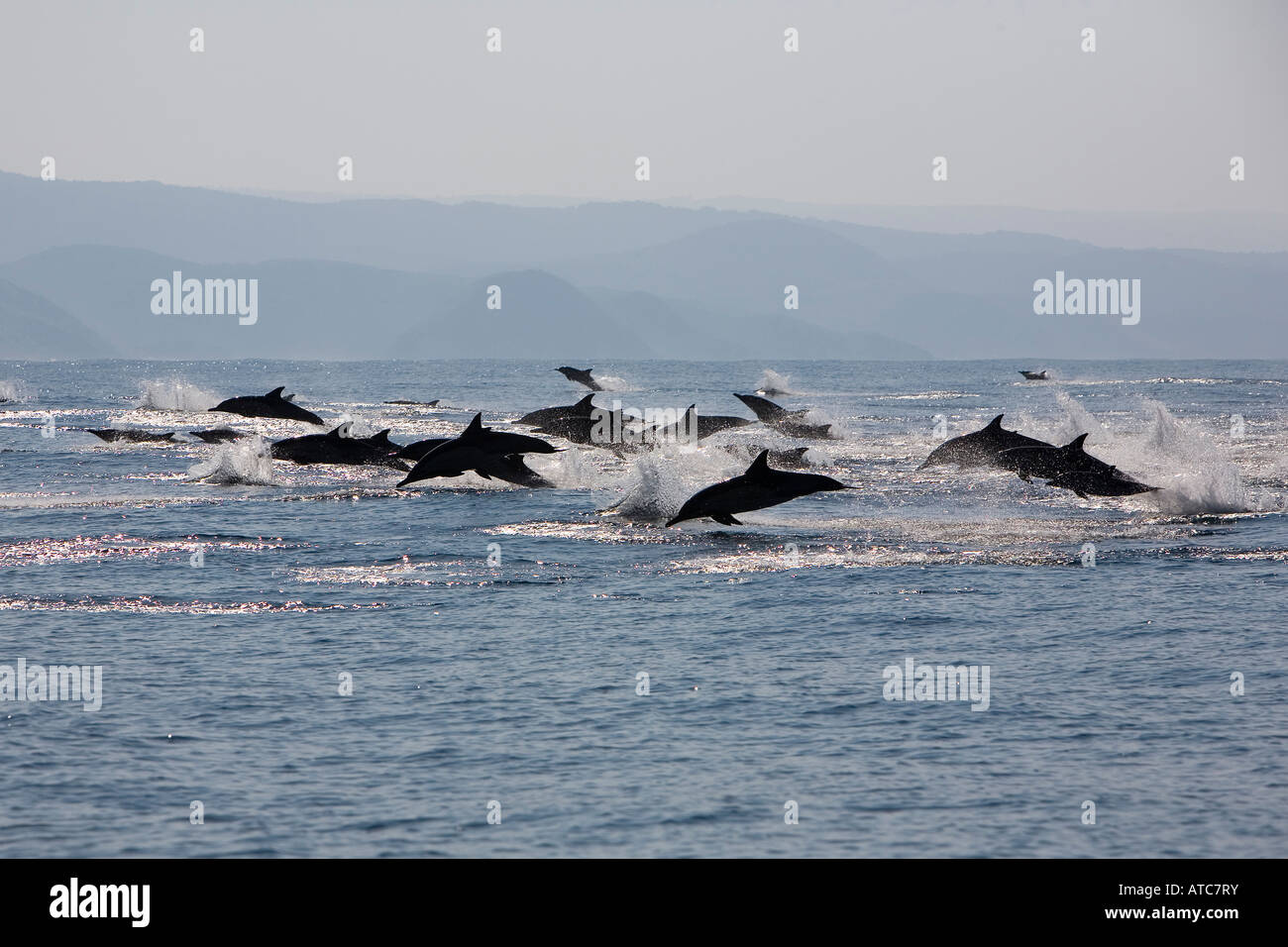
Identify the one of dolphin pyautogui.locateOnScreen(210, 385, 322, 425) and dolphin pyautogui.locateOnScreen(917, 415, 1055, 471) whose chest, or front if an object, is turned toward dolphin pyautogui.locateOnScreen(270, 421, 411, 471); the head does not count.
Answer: dolphin pyautogui.locateOnScreen(917, 415, 1055, 471)

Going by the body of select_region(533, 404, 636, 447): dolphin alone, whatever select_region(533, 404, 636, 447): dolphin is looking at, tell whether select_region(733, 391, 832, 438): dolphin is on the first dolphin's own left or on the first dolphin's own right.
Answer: on the first dolphin's own right

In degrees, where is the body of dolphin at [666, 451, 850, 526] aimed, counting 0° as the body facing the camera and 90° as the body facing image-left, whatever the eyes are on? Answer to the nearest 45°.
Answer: approximately 90°

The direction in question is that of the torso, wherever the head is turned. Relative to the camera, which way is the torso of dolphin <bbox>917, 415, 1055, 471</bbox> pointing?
to the viewer's left

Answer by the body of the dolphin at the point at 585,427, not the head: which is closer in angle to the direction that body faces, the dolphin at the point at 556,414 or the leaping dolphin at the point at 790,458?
the dolphin

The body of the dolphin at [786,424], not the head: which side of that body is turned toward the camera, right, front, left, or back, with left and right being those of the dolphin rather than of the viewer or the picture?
left

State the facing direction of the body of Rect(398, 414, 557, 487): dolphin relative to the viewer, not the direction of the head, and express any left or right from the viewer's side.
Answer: facing to the left of the viewer
